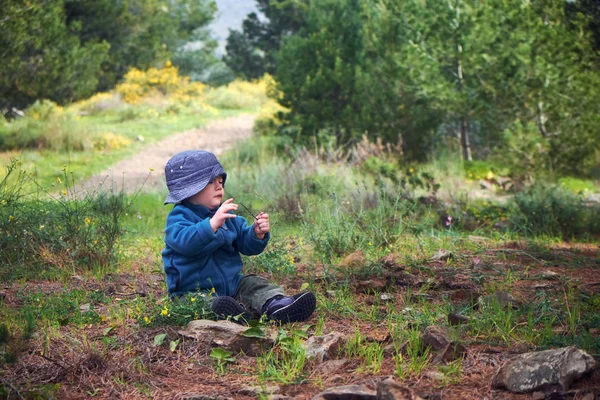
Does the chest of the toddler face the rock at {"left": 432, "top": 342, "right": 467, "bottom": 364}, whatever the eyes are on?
yes

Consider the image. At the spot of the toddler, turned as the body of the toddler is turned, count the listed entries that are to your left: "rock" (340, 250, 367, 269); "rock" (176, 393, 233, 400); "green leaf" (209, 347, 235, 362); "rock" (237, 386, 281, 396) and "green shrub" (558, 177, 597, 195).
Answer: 2

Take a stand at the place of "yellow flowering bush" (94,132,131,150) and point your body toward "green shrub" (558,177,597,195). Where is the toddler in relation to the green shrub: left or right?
right

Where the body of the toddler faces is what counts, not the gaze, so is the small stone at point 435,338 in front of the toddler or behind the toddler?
in front

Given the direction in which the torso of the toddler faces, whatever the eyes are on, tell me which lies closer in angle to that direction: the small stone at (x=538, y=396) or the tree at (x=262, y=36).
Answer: the small stone

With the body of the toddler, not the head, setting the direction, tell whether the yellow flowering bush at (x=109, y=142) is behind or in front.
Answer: behind

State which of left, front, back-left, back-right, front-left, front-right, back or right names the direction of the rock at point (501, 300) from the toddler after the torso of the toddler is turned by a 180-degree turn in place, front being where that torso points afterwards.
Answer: back-right

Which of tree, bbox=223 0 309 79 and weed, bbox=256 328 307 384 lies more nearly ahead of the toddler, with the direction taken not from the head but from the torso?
the weed

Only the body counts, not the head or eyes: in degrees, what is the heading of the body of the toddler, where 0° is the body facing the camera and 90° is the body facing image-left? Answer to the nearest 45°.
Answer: approximately 315°

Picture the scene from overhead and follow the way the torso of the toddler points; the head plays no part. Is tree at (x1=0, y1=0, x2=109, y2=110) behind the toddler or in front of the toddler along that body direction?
behind

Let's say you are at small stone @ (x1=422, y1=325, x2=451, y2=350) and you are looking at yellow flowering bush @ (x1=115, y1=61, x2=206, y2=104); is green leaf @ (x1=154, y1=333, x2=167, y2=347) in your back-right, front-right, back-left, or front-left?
front-left

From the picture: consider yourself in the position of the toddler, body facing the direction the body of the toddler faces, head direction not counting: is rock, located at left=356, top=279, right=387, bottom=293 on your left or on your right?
on your left

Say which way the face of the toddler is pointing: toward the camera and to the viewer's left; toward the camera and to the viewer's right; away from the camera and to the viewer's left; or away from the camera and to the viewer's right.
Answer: toward the camera and to the viewer's right

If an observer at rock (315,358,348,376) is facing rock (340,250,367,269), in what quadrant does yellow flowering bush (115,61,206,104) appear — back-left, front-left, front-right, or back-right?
front-left

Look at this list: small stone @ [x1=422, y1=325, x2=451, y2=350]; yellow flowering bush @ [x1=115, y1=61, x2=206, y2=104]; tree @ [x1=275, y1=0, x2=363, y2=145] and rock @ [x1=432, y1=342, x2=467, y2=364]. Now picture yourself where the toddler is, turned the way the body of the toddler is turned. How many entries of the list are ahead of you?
2

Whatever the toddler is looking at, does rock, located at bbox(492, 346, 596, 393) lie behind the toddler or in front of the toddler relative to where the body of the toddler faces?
in front

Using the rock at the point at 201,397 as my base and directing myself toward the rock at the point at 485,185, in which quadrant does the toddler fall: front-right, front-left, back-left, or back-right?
front-left

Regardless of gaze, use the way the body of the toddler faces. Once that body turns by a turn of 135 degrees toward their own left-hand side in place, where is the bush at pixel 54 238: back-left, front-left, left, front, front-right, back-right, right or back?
front-left

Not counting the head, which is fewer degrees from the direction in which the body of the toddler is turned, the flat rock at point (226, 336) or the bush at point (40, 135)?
the flat rock

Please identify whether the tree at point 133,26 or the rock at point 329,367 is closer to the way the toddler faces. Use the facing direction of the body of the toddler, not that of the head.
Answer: the rock

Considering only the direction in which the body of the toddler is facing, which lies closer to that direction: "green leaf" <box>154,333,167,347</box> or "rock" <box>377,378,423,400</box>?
the rock
